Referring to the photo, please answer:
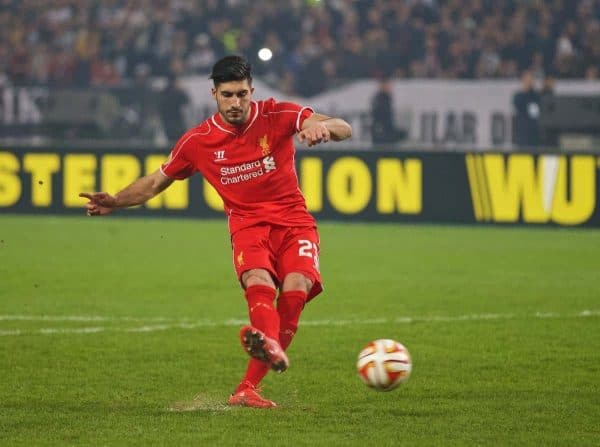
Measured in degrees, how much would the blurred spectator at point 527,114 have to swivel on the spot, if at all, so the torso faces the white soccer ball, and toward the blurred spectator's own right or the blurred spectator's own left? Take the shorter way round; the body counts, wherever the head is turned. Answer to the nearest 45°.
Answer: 0° — they already face it

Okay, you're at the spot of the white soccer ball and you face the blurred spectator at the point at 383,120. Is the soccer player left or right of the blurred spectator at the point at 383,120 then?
left

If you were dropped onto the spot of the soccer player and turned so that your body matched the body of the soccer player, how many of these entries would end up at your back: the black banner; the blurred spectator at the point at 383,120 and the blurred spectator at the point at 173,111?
3

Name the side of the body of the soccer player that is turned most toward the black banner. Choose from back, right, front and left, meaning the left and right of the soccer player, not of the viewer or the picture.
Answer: back

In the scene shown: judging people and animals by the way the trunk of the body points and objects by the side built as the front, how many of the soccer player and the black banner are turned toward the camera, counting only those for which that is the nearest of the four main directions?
2

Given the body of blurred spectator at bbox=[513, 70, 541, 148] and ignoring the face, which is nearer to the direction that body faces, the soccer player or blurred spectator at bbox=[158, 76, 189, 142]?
the soccer player

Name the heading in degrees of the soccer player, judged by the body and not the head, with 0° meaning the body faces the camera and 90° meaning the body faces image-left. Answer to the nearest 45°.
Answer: approximately 0°
